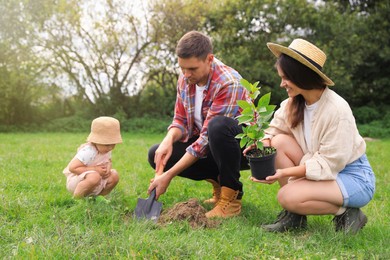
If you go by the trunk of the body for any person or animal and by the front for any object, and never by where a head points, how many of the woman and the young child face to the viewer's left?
1

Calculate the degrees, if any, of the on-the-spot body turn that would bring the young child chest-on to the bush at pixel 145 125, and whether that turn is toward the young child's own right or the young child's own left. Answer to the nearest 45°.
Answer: approximately 135° to the young child's own left

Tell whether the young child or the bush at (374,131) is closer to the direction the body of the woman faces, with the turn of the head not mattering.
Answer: the young child

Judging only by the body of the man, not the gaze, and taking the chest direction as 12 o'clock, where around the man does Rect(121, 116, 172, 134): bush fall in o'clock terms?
The bush is roughly at 4 o'clock from the man.

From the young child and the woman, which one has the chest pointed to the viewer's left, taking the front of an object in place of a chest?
the woman

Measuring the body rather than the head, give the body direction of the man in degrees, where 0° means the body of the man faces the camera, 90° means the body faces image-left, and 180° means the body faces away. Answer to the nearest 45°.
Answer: approximately 45°

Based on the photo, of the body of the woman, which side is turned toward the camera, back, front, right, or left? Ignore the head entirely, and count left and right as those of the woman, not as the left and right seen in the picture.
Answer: left
